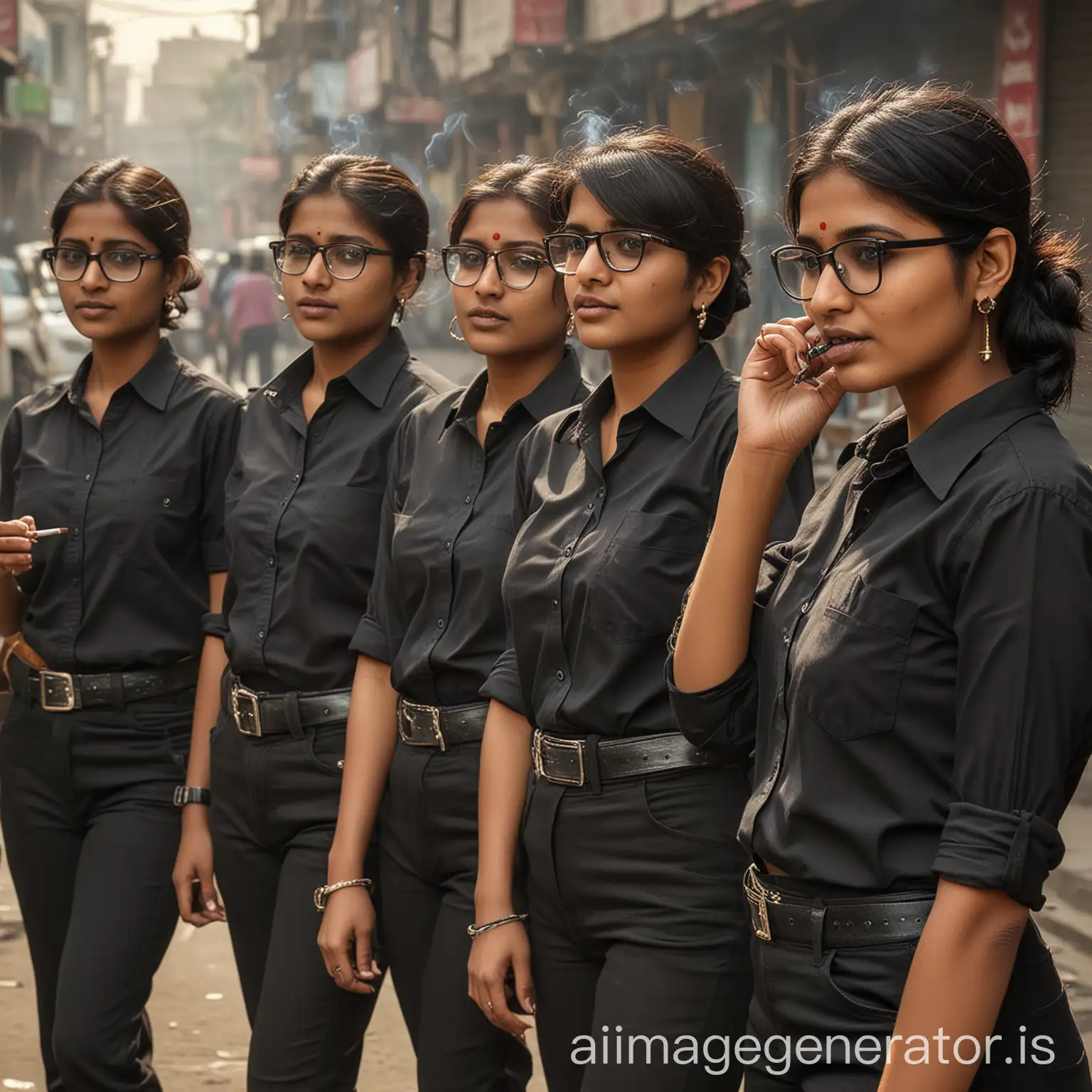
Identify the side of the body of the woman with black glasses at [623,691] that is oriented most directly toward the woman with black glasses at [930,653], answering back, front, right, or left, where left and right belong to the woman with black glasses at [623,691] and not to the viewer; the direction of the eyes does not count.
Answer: left

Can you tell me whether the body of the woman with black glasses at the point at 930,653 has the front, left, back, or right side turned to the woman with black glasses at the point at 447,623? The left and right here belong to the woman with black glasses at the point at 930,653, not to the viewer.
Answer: right

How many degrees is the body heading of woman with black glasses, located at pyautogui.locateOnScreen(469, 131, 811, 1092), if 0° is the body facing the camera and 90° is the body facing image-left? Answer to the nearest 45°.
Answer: approximately 45°

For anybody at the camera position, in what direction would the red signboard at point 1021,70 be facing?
facing the viewer and to the left of the viewer

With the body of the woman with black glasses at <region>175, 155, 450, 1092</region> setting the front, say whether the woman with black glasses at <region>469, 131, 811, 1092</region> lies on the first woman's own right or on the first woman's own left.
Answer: on the first woman's own left

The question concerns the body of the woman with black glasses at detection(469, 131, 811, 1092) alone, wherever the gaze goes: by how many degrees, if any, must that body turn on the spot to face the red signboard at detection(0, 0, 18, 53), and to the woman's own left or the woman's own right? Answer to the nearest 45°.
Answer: approximately 135° to the woman's own right

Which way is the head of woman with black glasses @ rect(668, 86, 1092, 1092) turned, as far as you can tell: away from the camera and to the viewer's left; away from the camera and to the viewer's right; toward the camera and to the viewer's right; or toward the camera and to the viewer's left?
toward the camera and to the viewer's left

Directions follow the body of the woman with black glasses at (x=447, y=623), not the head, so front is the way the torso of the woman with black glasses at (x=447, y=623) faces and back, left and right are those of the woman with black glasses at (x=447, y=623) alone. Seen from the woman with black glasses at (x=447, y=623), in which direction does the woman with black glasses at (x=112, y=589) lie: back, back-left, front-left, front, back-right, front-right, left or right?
right

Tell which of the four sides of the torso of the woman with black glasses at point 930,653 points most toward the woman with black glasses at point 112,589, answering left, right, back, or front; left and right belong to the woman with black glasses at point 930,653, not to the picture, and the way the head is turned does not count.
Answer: right

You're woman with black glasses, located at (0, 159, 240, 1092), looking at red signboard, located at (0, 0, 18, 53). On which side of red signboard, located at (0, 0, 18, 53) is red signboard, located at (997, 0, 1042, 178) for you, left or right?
right

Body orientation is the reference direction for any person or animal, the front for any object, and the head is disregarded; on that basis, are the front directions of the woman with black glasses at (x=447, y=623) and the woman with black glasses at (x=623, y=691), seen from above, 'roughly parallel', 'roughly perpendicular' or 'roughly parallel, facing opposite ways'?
roughly parallel

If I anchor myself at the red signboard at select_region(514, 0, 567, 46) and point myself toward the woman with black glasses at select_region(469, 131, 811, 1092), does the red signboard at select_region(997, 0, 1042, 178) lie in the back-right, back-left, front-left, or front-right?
front-left
